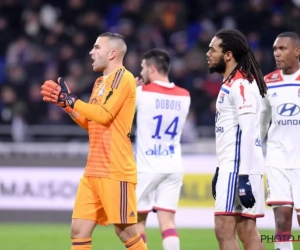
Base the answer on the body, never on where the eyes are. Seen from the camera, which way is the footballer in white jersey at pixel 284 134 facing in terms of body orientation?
toward the camera

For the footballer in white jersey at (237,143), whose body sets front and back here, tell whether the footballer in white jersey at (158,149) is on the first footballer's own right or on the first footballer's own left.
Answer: on the first footballer's own right

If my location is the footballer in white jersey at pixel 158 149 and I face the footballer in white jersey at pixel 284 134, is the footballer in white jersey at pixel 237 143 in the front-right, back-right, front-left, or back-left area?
front-right
